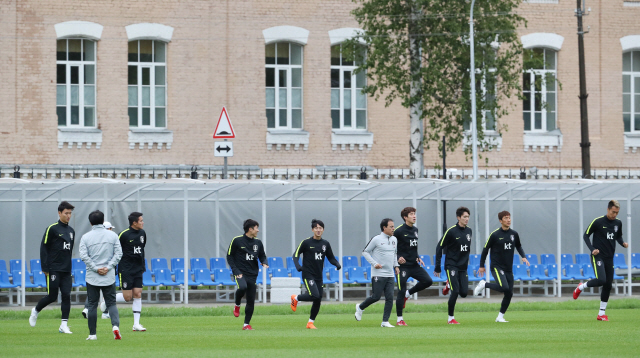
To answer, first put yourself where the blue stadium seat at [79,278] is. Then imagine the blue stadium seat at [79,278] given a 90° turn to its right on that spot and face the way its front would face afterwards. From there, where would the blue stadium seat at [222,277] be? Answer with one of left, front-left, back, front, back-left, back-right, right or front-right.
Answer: back

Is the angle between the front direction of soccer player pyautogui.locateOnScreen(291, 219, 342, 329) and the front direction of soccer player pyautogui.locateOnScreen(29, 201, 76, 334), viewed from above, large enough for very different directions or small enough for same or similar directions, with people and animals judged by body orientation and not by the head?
same or similar directions

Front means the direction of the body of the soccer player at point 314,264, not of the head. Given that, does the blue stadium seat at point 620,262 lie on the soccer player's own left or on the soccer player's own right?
on the soccer player's own left

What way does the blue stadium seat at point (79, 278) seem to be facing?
toward the camera

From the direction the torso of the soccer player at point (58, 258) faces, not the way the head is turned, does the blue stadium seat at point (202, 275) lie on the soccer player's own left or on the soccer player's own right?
on the soccer player's own left

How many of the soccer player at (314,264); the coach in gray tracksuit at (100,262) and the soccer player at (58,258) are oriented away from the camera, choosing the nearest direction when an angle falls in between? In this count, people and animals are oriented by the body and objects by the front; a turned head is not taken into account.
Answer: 1

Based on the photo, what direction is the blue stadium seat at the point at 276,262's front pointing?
toward the camera

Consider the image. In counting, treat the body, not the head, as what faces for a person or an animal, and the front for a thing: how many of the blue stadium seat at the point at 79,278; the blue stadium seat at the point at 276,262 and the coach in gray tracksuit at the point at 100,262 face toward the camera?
2

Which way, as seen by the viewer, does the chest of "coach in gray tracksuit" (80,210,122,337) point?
away from the camera

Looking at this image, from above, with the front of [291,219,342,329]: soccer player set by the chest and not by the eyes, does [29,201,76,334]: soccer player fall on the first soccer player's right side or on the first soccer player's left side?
on the first soccer player's right side

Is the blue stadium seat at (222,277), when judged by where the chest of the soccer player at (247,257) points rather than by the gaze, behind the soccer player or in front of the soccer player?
behind

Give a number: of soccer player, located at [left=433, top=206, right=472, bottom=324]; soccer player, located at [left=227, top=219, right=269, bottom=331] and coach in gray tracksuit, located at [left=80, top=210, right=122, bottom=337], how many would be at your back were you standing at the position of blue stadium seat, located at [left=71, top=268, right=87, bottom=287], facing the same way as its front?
0

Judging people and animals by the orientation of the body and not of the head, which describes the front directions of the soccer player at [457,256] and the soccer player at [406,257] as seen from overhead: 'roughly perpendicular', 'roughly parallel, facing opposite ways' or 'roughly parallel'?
roughly parallel

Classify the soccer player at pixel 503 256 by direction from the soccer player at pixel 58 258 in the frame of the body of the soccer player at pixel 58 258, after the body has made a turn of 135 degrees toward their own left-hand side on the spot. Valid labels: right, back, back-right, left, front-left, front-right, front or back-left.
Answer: right

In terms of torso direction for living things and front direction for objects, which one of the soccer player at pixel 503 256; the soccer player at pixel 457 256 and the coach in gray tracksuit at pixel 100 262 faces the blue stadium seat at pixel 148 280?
the coach in gray tracksuit

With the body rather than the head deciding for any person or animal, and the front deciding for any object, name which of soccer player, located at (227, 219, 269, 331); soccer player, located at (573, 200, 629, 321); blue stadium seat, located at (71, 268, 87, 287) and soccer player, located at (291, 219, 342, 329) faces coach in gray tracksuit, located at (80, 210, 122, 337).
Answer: the blue stadium seat

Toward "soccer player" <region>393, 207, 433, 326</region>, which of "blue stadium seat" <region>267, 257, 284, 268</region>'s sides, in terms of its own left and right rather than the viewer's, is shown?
front

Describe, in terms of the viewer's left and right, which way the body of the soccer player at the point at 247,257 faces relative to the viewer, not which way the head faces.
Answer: facing the viewer and to the right of the viewer

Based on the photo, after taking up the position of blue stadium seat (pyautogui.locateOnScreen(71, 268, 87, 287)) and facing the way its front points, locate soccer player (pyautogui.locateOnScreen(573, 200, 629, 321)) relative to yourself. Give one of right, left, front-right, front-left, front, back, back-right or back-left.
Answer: front-left

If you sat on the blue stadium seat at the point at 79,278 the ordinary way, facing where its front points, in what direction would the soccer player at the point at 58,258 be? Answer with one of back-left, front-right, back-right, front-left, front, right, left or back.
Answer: front

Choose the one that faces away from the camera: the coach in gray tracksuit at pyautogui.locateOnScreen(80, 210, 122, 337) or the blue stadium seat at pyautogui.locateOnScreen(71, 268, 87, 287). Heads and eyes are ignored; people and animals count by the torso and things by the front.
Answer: the coach in gray tracksuit
